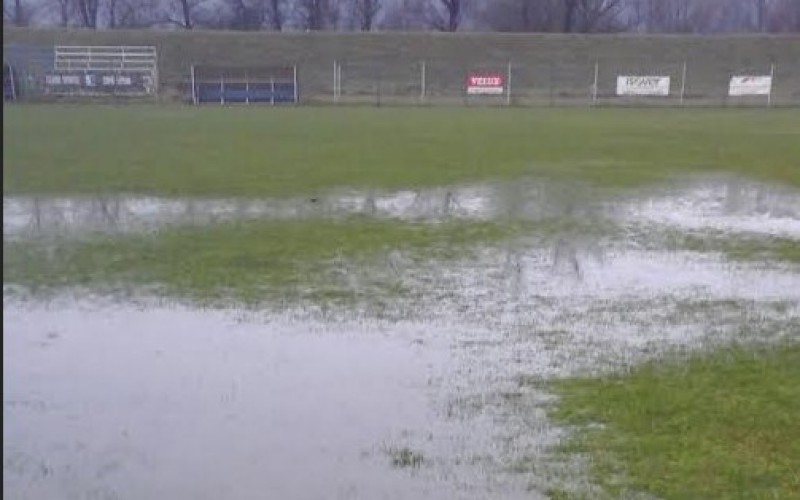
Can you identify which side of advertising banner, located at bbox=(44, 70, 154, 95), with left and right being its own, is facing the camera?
front
